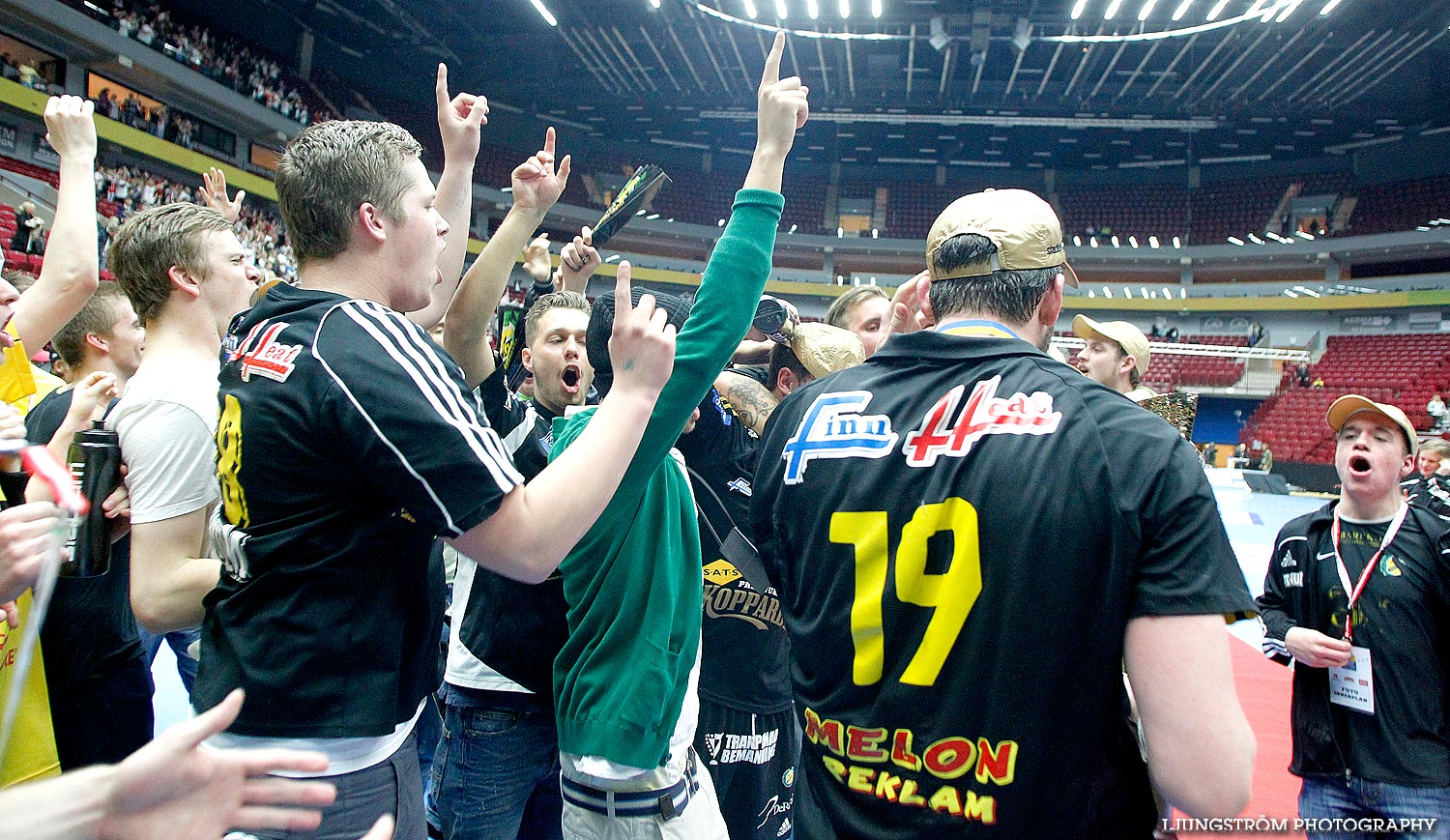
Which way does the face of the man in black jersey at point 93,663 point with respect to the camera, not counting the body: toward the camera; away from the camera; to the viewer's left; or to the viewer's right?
to the viewer's right

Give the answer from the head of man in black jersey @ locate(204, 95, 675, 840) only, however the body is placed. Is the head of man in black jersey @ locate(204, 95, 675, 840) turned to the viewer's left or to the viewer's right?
to the viewer's right

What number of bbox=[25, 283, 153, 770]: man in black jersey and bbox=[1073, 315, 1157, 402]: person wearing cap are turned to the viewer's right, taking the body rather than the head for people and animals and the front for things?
1
